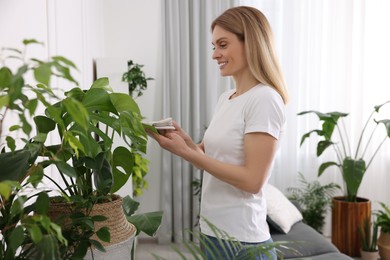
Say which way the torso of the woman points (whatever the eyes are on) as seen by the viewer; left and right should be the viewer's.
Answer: facing to the left of the viewer

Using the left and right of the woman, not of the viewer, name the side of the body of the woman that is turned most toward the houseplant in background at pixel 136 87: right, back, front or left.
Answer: right

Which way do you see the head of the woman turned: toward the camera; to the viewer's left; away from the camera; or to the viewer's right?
to the viewer's left
